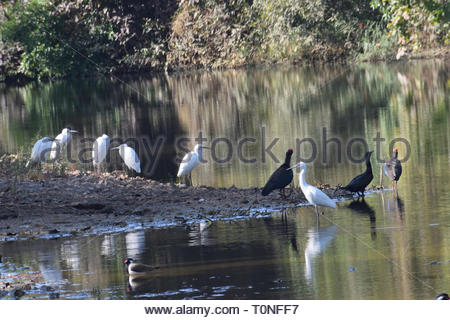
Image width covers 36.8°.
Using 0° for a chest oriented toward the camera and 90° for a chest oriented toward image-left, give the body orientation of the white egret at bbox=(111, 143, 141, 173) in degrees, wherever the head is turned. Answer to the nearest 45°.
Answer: approximately 90°

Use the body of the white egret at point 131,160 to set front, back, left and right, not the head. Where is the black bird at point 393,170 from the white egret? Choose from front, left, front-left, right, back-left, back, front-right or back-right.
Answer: back-left

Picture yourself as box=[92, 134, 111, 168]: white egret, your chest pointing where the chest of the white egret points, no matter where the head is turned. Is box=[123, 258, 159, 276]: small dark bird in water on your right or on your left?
on your right

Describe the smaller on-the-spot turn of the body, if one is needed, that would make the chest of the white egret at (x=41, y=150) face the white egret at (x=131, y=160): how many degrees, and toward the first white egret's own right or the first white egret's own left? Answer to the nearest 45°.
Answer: approximately 45° to the first white egret's own right

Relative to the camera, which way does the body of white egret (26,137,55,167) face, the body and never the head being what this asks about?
to the viewer's right

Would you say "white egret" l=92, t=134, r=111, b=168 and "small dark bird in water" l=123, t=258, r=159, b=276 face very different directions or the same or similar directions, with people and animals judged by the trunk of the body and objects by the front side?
very different directions

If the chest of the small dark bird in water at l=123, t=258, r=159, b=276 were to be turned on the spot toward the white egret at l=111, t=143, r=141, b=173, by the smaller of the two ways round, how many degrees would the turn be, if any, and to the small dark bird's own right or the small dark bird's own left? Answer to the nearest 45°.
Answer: approximately 90° to the small dark bird's own right

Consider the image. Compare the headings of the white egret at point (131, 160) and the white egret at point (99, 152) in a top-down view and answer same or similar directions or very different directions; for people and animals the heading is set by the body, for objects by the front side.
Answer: very different directions

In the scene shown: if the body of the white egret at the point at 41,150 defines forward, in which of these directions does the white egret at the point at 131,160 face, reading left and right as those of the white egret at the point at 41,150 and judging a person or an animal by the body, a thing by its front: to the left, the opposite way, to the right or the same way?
the opposite way

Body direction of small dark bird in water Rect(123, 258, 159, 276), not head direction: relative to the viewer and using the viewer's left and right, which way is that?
facing to the left of the viewer
